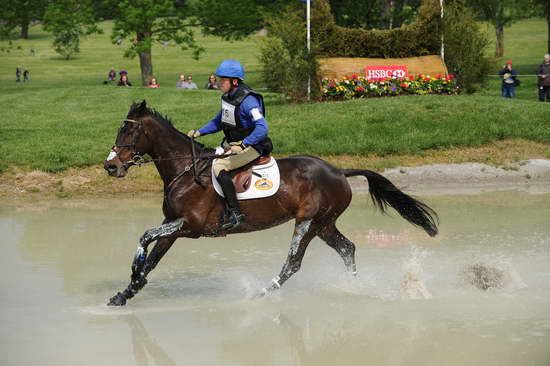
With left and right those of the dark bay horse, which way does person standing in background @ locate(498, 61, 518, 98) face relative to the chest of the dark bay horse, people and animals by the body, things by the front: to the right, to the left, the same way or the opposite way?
to the left

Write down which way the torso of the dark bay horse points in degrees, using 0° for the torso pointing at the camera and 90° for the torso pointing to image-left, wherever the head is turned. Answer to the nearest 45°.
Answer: approximately 90°

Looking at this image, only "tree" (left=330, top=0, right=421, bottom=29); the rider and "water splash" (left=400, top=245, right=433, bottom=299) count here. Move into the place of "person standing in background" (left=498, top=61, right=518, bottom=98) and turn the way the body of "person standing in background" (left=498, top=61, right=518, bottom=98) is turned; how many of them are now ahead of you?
2

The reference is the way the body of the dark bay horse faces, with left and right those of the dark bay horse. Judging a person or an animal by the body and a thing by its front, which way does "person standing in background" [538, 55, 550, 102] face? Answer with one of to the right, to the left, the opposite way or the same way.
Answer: to the left

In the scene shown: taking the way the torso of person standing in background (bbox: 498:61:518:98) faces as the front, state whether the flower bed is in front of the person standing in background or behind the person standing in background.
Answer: in front

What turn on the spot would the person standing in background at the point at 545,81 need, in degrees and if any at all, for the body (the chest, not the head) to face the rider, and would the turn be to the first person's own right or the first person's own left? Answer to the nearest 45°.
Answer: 0° — they already face them

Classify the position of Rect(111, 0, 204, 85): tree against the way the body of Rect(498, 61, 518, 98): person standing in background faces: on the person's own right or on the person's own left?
on the person's own right

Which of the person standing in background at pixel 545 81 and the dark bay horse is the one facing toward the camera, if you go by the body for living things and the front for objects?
the person standing in background

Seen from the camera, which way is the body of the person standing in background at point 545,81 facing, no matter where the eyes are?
toward the camera

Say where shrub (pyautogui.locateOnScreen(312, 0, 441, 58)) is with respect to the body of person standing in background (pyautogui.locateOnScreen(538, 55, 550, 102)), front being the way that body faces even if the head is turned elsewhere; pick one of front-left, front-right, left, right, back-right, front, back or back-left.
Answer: front-right

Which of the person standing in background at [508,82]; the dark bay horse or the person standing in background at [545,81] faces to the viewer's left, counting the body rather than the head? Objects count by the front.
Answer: the dark bay horse

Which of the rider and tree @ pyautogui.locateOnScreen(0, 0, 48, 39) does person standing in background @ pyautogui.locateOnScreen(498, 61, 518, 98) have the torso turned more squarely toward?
the rider

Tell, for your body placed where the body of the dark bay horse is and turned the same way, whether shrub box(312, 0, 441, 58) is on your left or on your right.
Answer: on your right

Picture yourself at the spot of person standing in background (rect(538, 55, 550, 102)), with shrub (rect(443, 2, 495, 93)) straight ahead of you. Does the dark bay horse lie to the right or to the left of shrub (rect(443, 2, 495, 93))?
left
